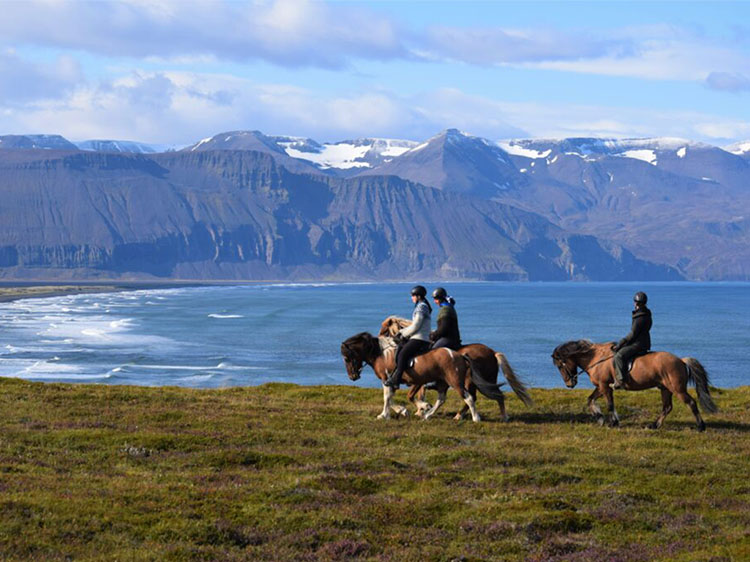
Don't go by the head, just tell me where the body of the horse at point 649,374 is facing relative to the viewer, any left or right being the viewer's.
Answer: facing to the left of the viewer

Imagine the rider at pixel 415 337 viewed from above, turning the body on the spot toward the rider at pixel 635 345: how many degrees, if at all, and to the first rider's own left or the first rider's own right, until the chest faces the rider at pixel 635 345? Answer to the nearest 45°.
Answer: approximately 180°

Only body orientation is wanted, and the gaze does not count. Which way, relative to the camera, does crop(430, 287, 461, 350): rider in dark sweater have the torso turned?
to the viewer's left

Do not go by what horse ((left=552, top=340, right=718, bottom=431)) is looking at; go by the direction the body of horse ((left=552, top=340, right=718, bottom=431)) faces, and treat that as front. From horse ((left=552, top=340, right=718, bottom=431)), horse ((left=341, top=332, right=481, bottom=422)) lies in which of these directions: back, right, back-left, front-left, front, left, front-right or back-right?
front

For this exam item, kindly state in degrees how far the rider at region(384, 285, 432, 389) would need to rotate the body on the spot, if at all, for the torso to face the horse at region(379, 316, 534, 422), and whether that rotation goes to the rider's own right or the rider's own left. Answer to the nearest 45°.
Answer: approximately 180°

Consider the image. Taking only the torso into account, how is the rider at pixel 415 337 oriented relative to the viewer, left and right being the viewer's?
facing to the left of the viewer

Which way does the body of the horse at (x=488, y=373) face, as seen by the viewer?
to the viewer's left

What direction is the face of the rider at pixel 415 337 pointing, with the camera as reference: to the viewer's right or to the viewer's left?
to the viewer's left

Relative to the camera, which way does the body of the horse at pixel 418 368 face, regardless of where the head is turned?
to the viewer's left

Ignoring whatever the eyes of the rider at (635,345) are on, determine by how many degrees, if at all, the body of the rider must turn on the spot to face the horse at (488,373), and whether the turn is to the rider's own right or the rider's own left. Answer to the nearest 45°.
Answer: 0° — they already face it

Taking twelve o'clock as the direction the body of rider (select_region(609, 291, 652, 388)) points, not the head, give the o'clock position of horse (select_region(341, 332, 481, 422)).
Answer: The horse is roughly at 12 o'clock from the rider.

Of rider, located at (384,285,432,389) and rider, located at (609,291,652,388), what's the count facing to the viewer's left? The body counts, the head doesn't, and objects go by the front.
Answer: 2

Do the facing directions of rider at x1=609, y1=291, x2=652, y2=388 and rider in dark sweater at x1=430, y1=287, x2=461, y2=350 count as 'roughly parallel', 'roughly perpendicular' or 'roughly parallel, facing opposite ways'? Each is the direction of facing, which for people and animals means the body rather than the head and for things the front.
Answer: roughly parallel

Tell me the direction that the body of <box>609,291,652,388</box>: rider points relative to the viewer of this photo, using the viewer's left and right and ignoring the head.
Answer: facing to the left of the viewer

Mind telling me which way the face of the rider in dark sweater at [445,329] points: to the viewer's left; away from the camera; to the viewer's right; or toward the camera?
to the viewer's left

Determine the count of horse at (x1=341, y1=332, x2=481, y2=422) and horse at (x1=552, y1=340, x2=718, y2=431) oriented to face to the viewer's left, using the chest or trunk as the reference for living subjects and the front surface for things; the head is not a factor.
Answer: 2
